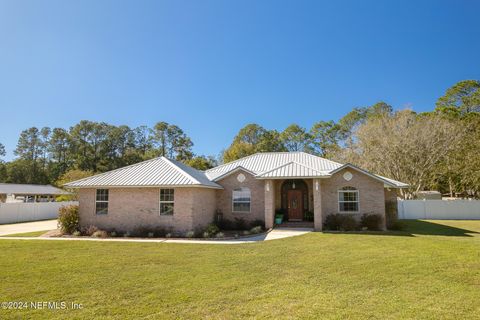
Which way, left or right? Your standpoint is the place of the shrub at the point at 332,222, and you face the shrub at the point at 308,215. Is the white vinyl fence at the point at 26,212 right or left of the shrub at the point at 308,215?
left

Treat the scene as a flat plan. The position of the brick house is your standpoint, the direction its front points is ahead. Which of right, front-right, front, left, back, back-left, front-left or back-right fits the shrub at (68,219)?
right

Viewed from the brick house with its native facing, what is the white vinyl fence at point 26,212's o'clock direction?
The white vinyl fence is roughly at 4 o'clock from the brick house.

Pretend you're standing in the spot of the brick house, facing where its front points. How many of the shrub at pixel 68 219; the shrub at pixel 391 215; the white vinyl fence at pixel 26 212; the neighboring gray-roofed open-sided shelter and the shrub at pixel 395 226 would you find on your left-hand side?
2

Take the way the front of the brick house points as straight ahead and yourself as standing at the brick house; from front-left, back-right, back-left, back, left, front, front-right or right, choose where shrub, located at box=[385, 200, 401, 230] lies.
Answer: left

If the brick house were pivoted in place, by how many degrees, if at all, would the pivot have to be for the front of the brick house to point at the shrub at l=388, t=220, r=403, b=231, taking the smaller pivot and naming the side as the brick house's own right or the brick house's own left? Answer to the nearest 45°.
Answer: approximately 90° to the brick house's own left

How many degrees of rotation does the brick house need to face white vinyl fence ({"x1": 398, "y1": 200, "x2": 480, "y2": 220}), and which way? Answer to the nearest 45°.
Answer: approximately 135° to its left

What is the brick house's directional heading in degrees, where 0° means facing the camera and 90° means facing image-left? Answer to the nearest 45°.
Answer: approximately 0°
